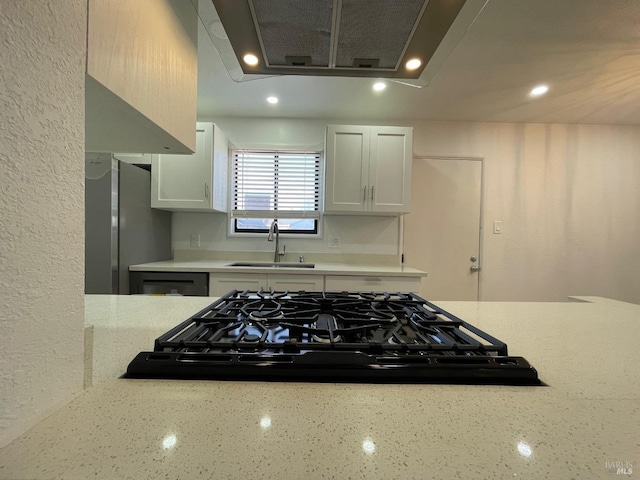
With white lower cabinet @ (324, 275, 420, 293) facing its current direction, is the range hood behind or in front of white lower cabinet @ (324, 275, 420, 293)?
in front

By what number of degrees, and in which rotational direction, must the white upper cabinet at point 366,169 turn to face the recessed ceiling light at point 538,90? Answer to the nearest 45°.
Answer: approximately 90° to its left

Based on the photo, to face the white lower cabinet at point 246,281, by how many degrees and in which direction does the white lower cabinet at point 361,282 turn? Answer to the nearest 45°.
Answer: approximately 90° to its right

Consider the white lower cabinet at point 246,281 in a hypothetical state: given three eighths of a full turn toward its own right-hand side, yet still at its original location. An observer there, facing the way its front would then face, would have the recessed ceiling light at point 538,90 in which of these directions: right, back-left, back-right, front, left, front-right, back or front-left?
back-right

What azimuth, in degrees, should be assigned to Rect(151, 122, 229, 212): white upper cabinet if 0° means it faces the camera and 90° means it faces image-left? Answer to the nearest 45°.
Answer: approximately 0°

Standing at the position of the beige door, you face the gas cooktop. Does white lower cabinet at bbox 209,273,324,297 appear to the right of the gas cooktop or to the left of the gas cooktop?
right

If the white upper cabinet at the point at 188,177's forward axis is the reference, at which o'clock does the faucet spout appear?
The faucet spout is roughly at 9 o'clock from the white upper cabinet.

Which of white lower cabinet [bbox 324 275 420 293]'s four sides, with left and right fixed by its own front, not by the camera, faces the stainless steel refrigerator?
right

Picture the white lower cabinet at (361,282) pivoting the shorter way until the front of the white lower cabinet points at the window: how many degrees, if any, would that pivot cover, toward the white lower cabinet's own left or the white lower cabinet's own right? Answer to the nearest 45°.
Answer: approximately 135° to the white lower cabinet's own right

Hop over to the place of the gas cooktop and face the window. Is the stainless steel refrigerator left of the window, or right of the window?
left

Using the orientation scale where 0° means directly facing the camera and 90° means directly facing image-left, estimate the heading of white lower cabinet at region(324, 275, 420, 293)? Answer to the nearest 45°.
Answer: approximately 0°
